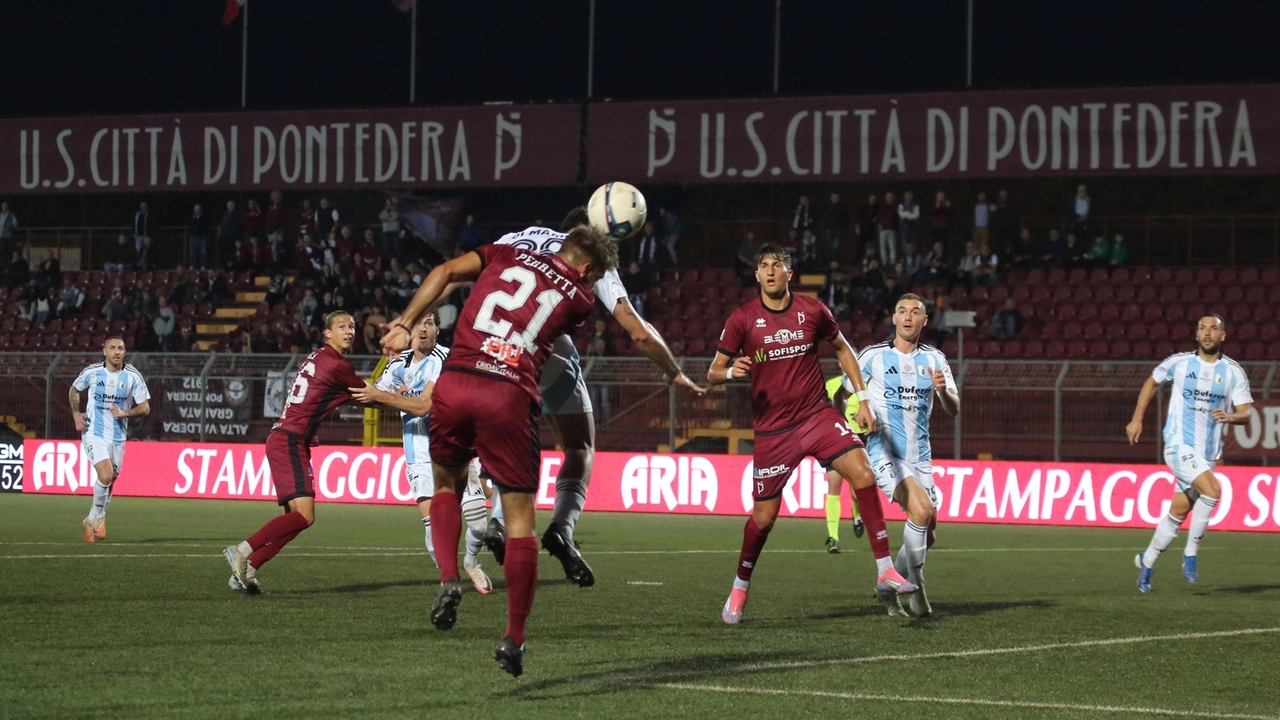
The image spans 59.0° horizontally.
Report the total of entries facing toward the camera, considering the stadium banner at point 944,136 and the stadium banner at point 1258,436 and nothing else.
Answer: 2

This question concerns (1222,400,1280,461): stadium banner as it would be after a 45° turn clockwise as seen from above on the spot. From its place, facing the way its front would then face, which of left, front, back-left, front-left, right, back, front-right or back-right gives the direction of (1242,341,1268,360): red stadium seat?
back-right

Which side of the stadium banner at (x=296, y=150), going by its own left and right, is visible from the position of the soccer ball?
front

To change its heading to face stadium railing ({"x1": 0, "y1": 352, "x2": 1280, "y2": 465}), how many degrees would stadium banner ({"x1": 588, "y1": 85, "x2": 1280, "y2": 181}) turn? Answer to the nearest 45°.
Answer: approximately 45° to its right

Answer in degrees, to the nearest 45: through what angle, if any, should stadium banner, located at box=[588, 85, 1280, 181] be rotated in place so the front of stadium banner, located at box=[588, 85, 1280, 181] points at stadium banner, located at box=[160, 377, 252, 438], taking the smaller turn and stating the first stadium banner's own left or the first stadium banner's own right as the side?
approximately 90° to the first stadium banner's own right

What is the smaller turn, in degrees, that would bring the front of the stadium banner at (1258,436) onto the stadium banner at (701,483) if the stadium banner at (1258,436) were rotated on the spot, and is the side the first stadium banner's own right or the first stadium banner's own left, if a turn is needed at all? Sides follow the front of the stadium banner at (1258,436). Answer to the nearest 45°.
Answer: approximately 90° to the first stadium banner's own right

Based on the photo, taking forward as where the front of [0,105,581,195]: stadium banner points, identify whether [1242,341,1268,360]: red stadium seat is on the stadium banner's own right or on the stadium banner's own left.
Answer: on the stadium banner's own left

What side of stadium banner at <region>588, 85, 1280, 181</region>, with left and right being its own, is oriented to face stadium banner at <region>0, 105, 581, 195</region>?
right

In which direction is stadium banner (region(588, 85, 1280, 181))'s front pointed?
toward the camera

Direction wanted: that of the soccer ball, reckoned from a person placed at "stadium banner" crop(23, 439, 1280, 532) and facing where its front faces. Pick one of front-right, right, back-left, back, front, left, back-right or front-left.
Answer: front

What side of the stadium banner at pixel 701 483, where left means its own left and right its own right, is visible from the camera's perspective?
front
